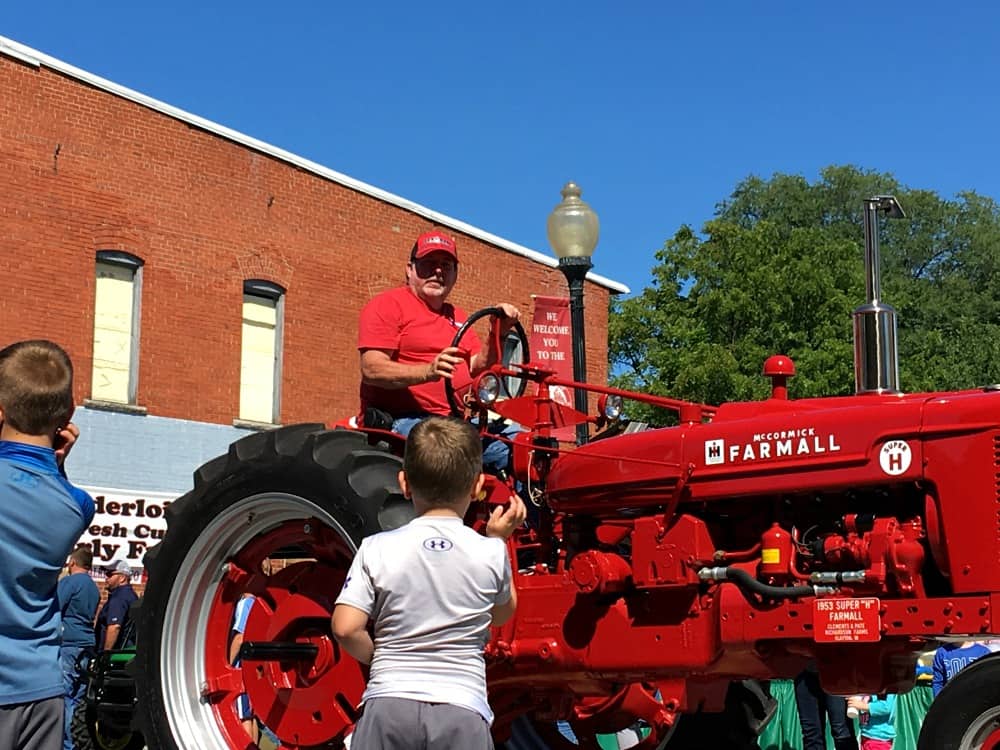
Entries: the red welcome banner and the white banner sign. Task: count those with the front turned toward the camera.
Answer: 2

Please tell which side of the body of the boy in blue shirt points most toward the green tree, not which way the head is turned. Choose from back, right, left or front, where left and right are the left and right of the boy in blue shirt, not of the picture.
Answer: front

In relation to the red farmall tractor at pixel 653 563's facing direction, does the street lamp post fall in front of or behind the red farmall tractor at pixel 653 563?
behind

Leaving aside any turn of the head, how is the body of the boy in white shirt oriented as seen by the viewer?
away from the camera

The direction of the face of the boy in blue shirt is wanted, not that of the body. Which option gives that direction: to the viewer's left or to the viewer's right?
to the viewer's right

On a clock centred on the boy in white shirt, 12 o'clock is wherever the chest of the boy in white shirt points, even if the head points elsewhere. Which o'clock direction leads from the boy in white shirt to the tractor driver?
The tractor driver is roughly at 12 o'clock from the boy in white shirt.

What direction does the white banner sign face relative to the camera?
toward the camera

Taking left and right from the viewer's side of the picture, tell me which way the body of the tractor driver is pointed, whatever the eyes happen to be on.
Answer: facing the viewer and to the right of the viewer

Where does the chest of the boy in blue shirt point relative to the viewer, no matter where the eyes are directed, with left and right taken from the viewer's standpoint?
facing away from the viewer and to the right of the viewer

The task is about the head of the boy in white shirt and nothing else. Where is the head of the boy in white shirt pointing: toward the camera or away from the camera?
away from the camera

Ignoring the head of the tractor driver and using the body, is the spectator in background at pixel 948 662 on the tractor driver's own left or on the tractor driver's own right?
on the tractor driver's own left

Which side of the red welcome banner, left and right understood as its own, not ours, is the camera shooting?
front
